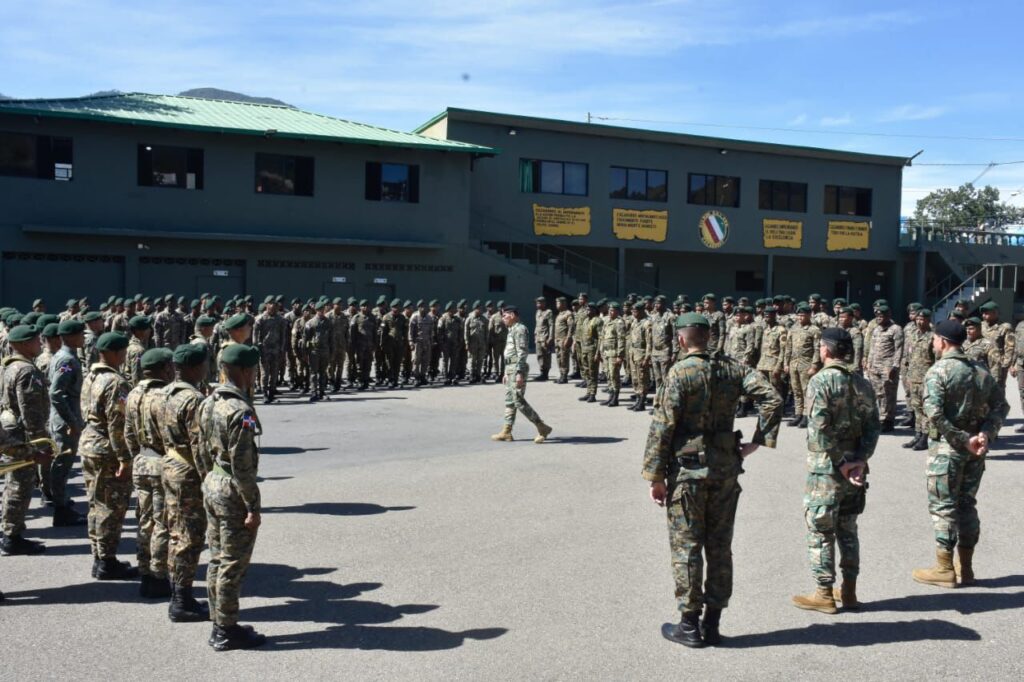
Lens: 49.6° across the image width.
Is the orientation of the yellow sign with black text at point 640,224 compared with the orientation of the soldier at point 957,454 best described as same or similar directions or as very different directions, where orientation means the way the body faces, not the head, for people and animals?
very different directions

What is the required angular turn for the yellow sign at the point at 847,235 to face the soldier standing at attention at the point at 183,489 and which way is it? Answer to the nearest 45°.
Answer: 0° — it already faces them

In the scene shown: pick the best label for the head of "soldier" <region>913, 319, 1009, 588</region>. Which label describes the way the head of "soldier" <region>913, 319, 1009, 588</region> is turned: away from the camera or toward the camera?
away from the camera

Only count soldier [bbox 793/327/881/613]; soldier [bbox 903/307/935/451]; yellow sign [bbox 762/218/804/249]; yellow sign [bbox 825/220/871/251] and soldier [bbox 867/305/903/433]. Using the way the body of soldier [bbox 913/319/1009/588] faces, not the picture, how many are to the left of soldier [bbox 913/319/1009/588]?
1

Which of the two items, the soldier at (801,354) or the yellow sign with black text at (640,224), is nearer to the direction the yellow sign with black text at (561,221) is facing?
the soldier

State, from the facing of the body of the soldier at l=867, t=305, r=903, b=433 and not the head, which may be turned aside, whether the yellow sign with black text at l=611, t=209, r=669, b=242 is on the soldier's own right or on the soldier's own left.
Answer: on the soldier's own right

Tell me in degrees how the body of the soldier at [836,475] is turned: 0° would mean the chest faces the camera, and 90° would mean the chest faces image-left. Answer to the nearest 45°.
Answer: approximately 135°

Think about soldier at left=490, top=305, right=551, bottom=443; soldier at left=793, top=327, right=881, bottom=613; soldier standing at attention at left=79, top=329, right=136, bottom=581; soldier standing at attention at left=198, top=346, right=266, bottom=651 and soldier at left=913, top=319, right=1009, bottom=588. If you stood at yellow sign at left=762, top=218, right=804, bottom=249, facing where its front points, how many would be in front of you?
5

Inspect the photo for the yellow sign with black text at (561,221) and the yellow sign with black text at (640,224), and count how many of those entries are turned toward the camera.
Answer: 2

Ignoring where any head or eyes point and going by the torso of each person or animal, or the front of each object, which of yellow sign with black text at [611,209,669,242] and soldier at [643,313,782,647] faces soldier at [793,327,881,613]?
the yellow sign with black text

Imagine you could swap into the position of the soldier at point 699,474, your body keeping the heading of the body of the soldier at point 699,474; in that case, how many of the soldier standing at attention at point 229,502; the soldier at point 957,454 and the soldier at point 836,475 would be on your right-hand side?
2

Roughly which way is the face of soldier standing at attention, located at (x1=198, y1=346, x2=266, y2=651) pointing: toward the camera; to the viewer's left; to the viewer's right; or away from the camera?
to the viewer's right

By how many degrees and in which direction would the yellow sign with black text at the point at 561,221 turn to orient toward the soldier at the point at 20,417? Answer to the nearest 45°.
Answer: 0° — it already faces them

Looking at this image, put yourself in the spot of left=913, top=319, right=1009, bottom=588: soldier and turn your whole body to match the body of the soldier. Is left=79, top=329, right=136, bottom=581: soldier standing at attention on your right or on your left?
on your left

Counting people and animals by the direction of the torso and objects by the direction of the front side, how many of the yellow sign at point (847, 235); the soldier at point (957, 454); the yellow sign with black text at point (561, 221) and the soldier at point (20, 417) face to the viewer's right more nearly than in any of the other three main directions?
1

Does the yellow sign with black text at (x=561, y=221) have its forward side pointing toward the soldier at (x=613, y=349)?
yes

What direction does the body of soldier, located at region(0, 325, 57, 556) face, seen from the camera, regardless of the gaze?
to the viewer's right

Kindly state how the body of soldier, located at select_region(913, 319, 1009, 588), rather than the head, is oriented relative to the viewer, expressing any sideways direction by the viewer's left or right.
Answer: facing away from the viewer and to the left of the viewer

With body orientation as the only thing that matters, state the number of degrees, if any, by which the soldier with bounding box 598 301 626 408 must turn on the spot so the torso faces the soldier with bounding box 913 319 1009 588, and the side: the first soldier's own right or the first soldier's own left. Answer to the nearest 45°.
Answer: approximately 45° to the first soldier's own left
